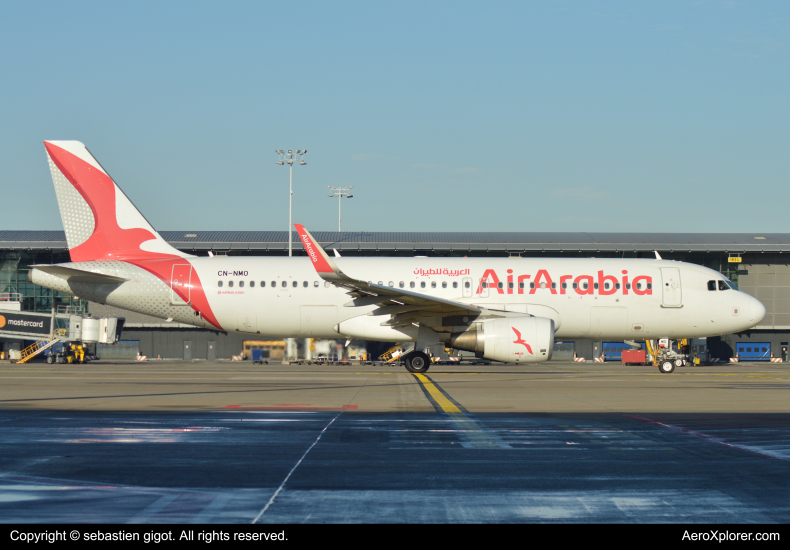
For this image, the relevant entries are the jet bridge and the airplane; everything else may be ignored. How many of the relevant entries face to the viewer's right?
2

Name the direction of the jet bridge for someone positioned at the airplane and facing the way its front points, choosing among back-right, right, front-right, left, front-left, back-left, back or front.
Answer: back-left

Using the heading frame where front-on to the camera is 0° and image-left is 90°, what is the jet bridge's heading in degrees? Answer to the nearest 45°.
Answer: approximately 270°

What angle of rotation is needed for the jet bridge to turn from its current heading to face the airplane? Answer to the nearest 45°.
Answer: approximately 90° to its right

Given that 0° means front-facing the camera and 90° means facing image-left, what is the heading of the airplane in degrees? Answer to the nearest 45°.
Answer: approximately 270°
